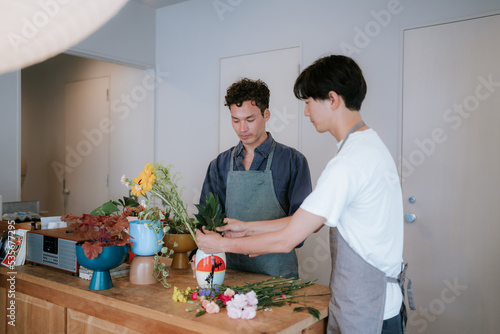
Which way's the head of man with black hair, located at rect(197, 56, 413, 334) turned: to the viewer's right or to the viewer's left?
to the viewer's left

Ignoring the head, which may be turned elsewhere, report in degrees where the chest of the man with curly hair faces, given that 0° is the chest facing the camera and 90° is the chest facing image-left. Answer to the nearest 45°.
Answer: approximately 45°

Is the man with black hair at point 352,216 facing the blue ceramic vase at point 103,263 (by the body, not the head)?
yes

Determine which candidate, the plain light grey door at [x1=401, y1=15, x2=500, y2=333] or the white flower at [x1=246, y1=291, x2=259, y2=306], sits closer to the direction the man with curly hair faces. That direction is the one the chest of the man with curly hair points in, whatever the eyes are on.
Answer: the white flower

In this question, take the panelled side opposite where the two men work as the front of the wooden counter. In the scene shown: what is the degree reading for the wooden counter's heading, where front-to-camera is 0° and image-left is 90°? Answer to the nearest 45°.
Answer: approximately 45°

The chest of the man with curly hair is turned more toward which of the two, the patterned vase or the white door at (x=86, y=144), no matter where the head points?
the patterned vase

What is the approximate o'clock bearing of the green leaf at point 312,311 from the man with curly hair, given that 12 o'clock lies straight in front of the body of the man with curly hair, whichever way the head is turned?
The green leaf is roughly at 10 o'clock from the man with curly hair.

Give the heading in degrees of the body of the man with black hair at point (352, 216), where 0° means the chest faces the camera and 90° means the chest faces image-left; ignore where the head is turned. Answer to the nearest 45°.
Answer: approximately 90°

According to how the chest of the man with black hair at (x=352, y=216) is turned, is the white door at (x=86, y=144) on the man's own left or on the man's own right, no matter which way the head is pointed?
on the man's own right
